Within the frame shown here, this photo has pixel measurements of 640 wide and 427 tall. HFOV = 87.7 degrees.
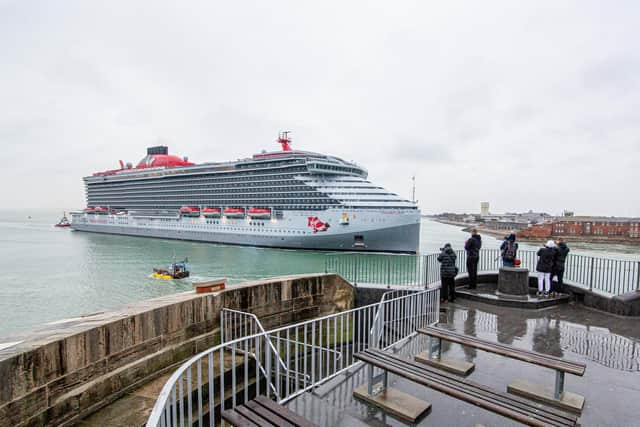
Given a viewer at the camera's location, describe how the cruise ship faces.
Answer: facing the viewer and to the right of the viewer

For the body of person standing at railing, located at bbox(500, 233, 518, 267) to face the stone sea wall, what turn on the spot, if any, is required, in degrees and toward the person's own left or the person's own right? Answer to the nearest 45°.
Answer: approximately 135° to the person's own left

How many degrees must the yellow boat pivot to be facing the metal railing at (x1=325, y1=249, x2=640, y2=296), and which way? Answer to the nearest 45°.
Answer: approximately 135° to its left

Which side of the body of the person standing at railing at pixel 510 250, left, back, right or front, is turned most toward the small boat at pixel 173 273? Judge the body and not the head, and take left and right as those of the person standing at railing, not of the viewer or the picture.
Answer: left

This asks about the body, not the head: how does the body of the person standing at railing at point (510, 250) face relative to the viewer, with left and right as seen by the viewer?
facing away from the viewer

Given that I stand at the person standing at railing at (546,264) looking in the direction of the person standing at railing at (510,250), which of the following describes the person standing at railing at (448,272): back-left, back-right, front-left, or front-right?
front-left

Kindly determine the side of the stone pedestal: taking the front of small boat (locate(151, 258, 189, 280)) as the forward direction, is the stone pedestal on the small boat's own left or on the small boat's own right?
on the small boat's own left

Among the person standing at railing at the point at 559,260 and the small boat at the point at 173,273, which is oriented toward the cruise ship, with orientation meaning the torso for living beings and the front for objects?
the person standing at railing

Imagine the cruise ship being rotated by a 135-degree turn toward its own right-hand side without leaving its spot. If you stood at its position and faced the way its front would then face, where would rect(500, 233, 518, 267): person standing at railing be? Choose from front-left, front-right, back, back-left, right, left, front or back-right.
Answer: left

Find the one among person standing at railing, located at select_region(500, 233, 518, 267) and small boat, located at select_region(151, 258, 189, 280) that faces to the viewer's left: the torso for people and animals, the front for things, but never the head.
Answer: the small boat

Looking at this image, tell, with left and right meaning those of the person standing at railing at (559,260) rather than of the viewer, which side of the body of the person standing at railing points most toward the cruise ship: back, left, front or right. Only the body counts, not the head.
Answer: front

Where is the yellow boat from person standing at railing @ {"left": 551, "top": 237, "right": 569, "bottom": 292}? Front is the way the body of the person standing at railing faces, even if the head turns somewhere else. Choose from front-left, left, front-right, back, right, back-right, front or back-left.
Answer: front-left

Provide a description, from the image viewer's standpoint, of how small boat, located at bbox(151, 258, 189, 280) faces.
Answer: facing to the left of the viewer

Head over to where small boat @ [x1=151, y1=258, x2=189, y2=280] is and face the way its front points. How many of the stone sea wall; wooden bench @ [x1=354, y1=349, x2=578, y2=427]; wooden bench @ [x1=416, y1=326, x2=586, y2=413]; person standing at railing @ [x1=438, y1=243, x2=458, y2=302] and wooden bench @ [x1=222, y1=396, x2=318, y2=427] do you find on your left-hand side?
5

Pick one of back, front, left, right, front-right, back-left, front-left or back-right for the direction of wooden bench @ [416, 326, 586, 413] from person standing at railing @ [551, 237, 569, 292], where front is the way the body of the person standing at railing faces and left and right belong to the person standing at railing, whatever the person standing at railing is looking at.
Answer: back-left
